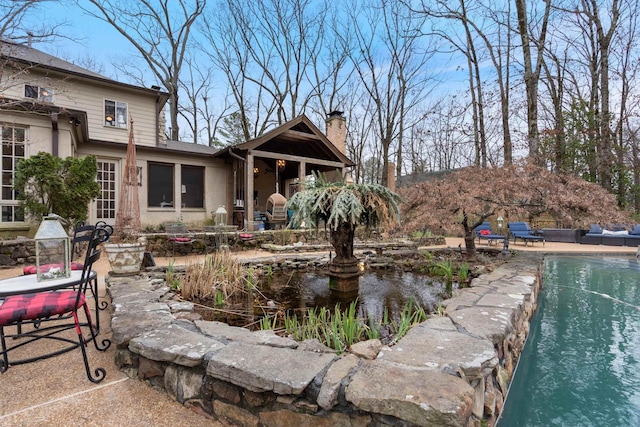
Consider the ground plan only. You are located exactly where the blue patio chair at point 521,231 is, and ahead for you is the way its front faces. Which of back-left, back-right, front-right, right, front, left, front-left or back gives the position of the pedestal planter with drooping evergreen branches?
front-right

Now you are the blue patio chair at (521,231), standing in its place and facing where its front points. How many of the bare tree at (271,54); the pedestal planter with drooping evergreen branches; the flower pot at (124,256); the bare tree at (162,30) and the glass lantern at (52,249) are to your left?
0

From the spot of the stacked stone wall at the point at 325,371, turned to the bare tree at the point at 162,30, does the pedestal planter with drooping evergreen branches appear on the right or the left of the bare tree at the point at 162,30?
right

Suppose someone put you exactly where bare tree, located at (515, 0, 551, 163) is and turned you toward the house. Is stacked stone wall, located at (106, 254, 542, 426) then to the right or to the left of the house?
left

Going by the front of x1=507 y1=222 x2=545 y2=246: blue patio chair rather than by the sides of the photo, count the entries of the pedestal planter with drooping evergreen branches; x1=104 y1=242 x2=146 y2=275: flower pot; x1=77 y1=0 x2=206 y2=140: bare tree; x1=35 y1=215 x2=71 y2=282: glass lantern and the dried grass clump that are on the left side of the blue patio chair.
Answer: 0

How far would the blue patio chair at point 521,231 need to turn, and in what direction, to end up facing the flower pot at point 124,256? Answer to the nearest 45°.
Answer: approximately 45° to its right

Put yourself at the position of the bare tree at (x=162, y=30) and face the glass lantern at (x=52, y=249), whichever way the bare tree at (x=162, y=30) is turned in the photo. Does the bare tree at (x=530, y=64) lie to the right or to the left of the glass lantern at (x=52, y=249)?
left

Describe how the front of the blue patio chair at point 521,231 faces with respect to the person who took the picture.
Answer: facing the viewer and to the right of the viewer

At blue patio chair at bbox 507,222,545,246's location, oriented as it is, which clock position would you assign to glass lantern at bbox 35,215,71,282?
The glass lantern is roughly at 2 o'clock from the blue patio chair.

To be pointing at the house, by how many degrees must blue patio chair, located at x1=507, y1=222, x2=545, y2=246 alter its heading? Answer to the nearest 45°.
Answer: approximately 90° to its right

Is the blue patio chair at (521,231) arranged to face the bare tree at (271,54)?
no
